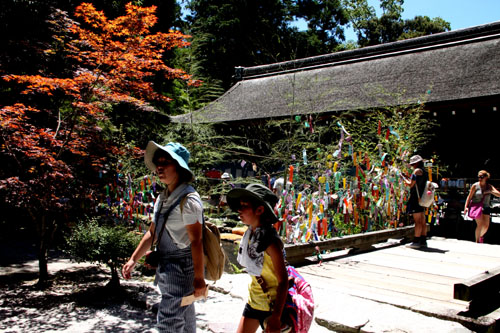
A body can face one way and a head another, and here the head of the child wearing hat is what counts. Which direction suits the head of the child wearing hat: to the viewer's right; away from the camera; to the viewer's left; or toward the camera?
to the viewer's left

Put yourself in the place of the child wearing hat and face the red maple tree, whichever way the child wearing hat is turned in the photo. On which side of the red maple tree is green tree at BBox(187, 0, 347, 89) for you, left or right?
right

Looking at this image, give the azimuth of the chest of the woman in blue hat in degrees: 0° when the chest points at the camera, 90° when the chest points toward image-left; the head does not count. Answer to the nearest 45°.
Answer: approximately 45°

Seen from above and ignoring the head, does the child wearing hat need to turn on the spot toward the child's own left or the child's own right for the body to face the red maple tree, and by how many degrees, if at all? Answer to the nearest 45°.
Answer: approximately 45° to the child's own right

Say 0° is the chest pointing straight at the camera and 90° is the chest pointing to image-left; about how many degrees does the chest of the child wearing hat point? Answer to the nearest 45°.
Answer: approximately 90°

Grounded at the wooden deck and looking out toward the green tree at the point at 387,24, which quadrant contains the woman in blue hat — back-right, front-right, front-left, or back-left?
back-left

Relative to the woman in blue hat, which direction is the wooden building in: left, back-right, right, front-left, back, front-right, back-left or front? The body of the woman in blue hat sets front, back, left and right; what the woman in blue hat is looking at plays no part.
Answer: back

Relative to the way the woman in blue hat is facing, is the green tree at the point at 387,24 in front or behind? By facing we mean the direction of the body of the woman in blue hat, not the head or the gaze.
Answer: behind

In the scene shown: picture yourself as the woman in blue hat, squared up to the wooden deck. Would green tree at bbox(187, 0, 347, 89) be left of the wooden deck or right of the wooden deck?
left
